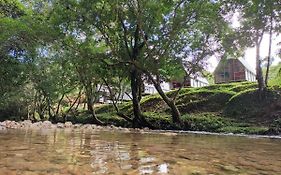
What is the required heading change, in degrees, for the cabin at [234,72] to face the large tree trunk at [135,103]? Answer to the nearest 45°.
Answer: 0° — it already faces it

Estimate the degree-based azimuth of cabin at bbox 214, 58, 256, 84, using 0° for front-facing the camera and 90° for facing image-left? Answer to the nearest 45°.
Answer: approximately 0°
